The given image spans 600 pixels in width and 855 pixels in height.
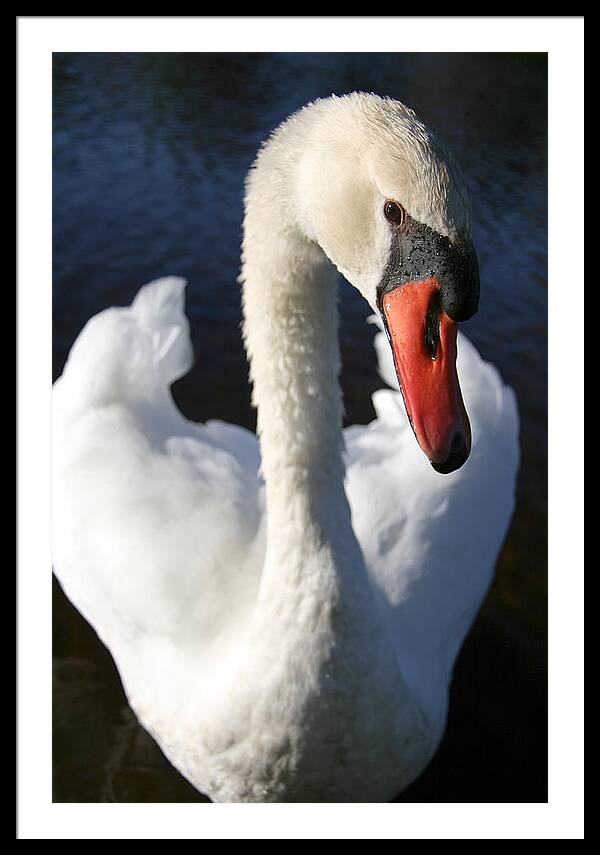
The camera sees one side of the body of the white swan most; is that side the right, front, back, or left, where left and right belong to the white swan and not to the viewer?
front
